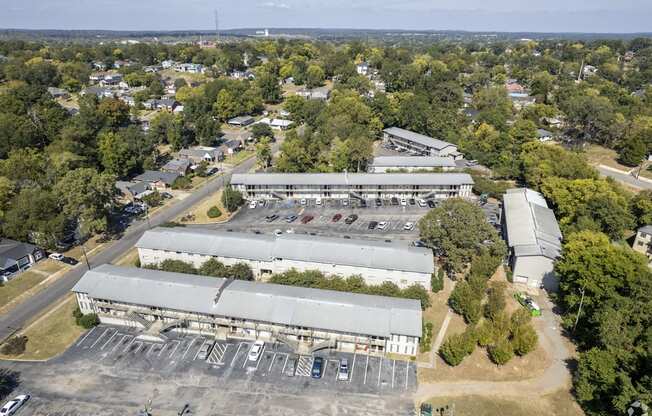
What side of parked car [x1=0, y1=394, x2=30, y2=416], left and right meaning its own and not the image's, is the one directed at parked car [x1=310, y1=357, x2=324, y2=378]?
right

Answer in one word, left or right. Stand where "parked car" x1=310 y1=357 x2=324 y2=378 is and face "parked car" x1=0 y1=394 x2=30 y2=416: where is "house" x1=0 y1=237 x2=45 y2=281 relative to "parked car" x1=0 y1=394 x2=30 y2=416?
right

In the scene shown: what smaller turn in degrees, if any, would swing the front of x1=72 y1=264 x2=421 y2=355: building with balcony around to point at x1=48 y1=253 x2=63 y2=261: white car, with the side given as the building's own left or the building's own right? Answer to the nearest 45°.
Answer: approximately 135° to the building's own right

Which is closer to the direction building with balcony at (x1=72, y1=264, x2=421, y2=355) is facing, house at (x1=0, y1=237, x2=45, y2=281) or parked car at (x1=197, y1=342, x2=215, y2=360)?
the parked car

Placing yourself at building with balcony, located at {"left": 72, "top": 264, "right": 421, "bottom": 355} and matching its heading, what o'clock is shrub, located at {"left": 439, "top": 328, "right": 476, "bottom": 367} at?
The shrub is roughly at 10 o'clock from the building with balcony.

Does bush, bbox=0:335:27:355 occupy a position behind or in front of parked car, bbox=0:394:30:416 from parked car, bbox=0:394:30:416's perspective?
in front

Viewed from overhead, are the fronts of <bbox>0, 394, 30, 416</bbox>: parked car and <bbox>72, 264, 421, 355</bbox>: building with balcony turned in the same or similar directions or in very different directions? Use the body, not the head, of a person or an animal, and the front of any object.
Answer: very different directions

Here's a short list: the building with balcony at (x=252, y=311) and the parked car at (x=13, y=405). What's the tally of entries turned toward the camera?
1

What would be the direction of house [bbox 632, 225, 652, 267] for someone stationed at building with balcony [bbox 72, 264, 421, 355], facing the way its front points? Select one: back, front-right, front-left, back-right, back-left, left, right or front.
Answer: left

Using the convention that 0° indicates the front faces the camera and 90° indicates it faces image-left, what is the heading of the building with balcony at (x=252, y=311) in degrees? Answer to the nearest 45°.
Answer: approximately 0°

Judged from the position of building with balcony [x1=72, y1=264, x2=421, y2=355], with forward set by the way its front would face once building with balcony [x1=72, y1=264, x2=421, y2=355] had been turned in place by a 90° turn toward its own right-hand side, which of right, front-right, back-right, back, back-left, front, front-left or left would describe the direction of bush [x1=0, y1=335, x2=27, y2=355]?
front

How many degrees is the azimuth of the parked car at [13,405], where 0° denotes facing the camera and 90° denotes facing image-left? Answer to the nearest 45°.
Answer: approximately 225°
